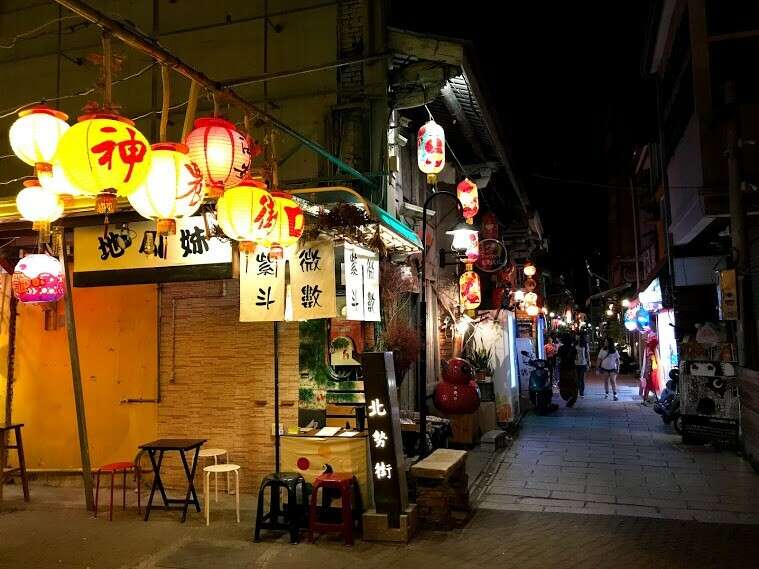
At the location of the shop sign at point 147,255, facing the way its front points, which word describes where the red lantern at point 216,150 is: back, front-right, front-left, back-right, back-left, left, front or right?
front

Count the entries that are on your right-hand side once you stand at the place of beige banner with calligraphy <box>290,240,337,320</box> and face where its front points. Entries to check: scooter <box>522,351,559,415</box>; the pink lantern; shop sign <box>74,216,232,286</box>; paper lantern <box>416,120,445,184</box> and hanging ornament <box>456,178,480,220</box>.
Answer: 2

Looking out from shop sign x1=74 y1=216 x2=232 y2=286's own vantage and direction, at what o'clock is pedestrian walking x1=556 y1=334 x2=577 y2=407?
The pedestrian walking is roughly at 8 o'clock from the shop sign.

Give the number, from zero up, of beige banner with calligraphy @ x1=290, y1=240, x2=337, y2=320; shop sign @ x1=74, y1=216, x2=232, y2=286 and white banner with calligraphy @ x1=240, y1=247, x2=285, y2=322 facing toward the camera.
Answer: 3

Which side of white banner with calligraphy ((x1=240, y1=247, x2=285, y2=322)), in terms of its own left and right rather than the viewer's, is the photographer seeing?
front

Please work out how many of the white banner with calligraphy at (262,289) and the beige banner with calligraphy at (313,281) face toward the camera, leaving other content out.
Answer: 2

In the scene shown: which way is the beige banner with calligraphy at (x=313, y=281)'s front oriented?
toward the camera

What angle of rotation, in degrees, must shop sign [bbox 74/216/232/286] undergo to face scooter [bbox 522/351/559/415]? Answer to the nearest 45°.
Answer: approximately 135° to its left

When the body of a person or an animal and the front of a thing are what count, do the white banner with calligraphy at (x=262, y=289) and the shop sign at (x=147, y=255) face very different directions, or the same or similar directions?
same or similar directions

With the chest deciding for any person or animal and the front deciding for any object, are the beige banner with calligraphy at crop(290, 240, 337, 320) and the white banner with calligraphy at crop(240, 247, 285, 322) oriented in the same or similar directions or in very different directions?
same or similar directions

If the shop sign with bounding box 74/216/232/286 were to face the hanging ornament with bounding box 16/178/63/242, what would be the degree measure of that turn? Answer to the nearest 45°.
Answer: approximately 45° to its right

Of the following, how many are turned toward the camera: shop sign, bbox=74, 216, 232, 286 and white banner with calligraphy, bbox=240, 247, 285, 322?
2

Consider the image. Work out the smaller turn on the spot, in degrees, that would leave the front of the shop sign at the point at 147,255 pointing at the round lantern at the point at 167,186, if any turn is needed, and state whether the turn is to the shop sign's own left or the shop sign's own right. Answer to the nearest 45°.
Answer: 0° — it already faces it

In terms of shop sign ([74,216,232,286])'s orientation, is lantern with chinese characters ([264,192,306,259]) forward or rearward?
forward

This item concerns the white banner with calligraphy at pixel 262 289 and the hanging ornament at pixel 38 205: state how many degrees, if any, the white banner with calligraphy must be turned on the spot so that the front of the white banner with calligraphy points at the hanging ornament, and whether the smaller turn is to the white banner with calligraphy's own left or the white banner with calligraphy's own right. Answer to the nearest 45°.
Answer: approximately 45° to the white banner with calligraphy's own right

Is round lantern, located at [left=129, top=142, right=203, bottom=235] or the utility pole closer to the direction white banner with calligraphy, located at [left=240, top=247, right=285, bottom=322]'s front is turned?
the round lantern
